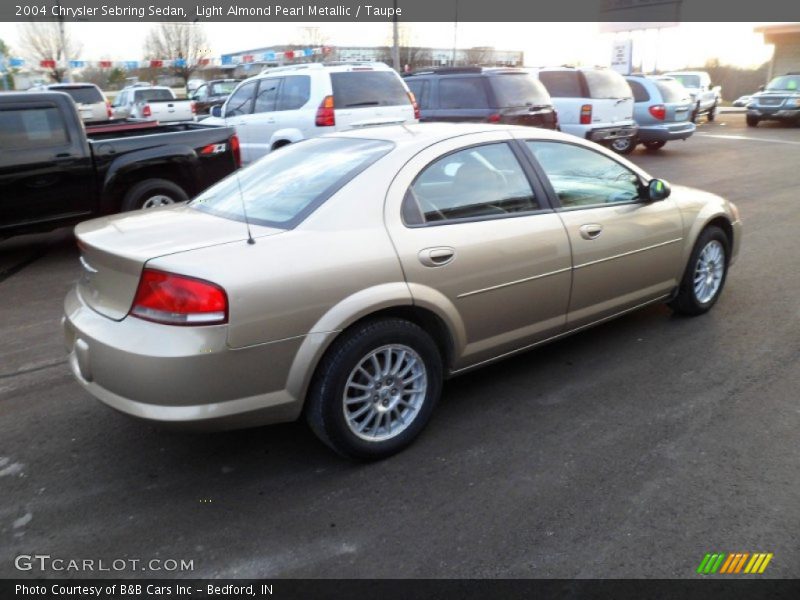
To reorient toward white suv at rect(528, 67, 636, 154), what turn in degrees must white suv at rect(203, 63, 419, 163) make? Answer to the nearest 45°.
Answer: approximately 90° to its right

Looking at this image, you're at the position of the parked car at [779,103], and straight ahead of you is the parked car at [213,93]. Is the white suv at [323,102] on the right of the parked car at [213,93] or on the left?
left

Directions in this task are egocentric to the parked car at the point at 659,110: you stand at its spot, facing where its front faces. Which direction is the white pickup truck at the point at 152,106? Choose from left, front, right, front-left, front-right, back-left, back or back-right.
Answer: front-left

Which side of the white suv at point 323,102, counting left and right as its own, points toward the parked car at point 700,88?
right

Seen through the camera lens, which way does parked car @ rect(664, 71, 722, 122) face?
facing away from the viewer and to the left of the viewer

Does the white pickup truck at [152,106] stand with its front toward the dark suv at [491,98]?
no

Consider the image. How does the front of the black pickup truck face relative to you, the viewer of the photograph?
facing to the left of the viewer

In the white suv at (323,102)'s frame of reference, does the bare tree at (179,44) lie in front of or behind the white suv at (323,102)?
in front

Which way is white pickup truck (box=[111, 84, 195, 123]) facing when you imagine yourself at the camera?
facing away from the viewer and to the left of the viewer

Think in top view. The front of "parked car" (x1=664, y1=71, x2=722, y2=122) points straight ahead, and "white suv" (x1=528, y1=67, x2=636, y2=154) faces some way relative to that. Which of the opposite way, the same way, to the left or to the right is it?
the same way

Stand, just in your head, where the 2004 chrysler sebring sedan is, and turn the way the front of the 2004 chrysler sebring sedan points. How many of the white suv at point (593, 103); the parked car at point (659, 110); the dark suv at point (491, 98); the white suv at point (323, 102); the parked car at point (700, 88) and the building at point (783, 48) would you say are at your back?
0

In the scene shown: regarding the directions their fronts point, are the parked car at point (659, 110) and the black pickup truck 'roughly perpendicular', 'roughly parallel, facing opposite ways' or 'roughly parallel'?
roughly perpendicular

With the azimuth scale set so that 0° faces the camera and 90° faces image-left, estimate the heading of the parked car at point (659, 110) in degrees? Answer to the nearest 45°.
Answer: approximately 135°

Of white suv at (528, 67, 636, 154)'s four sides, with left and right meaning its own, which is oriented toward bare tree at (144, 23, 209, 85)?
front

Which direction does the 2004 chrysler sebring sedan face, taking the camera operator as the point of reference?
facing away from the viewer and to the right of the viewer

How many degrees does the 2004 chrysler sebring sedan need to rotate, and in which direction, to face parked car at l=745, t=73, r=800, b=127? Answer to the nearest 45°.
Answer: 0° — it already faces it

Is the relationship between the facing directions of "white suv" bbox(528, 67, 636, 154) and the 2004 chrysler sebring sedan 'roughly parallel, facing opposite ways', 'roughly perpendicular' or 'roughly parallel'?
roughly perpendicular

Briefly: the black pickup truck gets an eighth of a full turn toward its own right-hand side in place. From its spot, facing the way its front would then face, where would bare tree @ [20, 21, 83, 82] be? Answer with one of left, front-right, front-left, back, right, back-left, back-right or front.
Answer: front-right

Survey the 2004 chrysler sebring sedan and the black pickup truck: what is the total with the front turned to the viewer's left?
1

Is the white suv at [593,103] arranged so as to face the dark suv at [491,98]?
no
